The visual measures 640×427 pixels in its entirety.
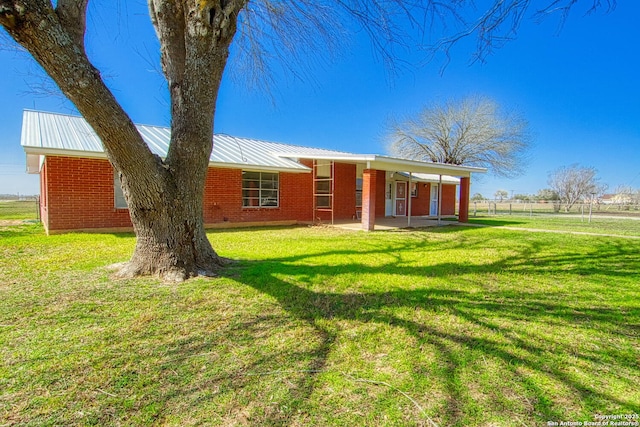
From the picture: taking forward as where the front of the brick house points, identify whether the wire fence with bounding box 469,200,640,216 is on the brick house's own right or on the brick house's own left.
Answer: on the brick house's own left

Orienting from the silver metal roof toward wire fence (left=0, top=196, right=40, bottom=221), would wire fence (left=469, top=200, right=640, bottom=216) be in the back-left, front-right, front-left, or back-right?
back-right
